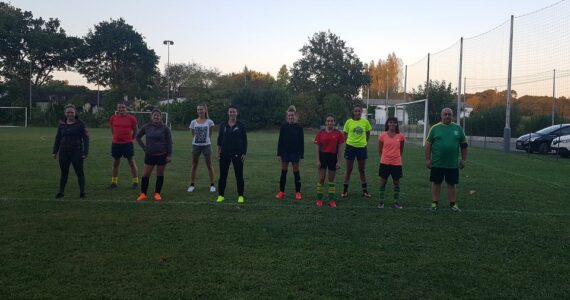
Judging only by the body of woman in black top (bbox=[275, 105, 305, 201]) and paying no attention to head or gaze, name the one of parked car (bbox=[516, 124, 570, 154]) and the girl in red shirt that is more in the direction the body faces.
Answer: the girl in red shirt

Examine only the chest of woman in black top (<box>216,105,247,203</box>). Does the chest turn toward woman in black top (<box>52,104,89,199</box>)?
no

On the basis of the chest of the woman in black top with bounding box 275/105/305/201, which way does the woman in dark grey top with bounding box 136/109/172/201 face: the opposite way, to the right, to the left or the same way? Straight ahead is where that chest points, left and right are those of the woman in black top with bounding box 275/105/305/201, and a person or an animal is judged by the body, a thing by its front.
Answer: the same way

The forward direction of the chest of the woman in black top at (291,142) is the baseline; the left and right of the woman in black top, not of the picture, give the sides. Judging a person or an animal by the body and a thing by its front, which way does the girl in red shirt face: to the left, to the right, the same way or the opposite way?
the same way

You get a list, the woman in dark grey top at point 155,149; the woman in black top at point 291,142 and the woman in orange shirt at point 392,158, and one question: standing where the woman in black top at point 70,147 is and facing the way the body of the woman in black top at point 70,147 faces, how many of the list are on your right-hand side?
0

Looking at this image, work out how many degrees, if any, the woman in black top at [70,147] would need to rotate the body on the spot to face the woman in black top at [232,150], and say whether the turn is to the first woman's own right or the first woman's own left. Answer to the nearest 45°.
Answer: approximately 45° to the first woman's own left

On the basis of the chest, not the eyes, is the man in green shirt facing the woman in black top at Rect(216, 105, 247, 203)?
no

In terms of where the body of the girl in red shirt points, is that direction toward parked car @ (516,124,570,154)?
no

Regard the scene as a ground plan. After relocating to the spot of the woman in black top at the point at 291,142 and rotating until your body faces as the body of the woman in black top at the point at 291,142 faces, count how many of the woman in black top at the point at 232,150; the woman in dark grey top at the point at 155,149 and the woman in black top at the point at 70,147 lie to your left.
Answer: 0

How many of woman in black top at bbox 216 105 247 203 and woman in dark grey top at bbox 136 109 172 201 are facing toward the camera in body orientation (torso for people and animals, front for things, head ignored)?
2

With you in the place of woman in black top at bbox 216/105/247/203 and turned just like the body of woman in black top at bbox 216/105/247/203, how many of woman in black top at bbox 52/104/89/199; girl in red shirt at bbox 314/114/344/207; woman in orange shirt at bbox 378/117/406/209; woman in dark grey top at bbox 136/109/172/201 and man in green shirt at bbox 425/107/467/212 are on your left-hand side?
3

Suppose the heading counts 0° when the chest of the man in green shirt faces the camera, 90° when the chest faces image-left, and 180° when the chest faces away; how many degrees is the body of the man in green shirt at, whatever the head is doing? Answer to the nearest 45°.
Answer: approximately 0°

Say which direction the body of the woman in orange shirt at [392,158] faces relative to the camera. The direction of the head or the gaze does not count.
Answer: toward the camera

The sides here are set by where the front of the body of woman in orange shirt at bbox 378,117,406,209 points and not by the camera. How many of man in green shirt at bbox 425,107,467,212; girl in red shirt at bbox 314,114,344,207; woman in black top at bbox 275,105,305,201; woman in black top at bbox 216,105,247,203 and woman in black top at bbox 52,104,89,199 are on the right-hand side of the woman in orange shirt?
4

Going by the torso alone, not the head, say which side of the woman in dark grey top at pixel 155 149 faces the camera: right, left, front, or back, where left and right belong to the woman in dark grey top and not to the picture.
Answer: front
